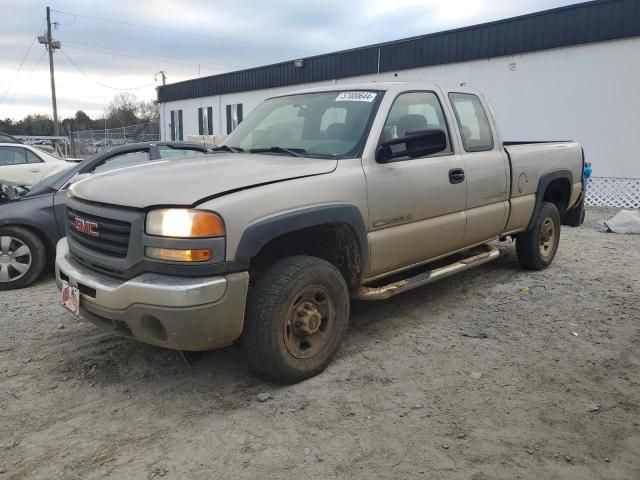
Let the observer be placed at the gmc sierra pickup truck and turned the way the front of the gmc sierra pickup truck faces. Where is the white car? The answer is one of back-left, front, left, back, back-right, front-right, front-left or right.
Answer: right

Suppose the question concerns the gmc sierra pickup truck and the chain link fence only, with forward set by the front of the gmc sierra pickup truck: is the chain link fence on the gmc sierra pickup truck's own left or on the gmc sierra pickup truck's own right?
on the gmc sierra pickup truck's own right

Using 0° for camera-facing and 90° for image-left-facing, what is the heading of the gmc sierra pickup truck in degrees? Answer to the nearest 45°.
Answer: approximately 45°

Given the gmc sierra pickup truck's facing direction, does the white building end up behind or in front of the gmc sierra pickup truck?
behind
